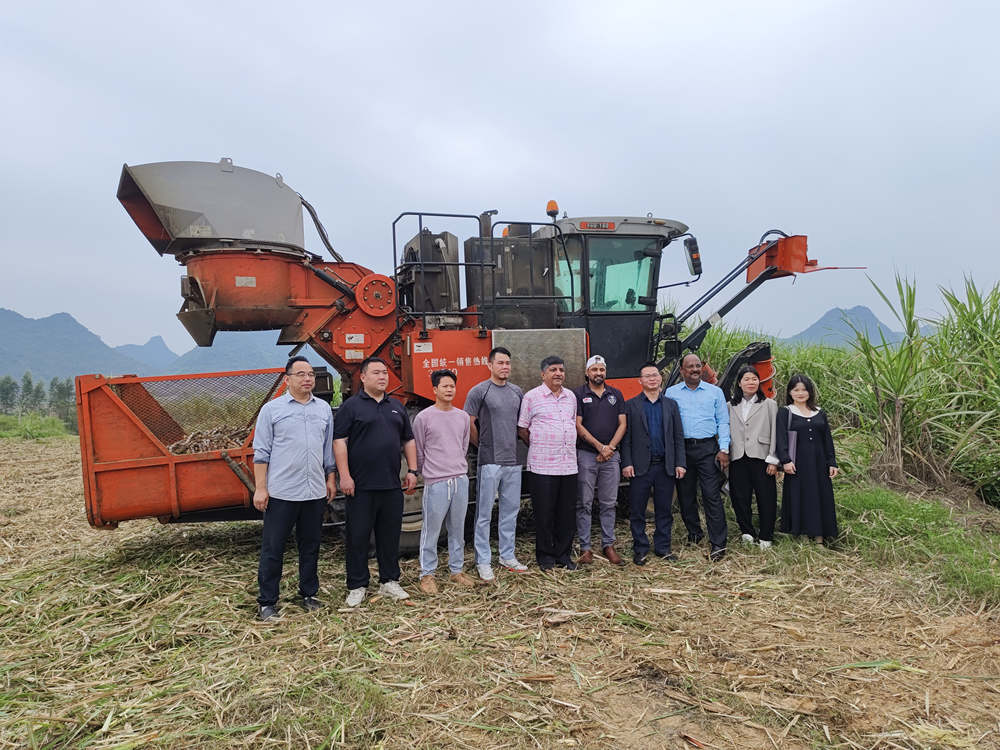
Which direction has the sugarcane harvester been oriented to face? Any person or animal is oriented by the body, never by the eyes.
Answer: to the viewer's right

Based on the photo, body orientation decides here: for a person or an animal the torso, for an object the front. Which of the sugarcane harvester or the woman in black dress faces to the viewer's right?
the sugarcane harvester

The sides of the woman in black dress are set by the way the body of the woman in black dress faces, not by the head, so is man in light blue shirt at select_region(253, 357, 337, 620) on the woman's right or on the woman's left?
on the woman's right

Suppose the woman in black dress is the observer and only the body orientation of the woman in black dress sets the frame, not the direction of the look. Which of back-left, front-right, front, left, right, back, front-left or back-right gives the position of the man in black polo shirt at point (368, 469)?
front-right

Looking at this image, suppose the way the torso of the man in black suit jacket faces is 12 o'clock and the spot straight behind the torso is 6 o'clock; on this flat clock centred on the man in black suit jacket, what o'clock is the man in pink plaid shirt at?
The man in pink plaid shirt is roughly at 2 o'clock from the man in black suit jacket.

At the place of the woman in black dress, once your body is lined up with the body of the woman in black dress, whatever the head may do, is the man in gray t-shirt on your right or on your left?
on your right

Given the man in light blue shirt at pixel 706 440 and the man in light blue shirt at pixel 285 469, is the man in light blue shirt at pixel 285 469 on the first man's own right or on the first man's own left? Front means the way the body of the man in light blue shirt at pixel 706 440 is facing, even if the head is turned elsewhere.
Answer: on the first man's own right

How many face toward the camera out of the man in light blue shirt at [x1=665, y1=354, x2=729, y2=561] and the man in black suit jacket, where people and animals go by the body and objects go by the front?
2

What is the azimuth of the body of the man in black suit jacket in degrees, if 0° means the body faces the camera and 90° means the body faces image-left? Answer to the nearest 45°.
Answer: approximately 0°
